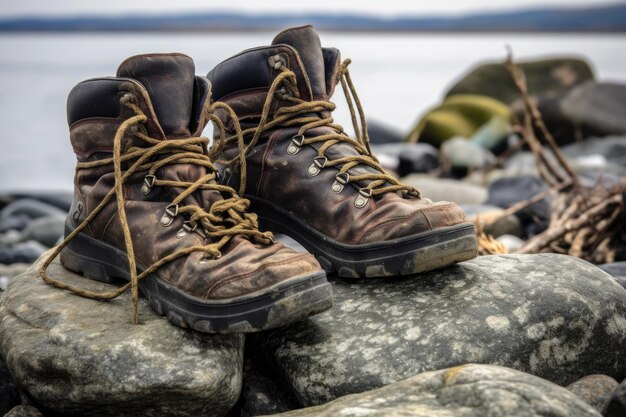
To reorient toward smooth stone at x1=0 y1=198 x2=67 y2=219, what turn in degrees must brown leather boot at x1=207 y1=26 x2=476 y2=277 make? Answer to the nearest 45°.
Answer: approximately 180°

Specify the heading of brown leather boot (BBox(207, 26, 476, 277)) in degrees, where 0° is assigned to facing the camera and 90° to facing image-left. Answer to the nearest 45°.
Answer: approximately 315°

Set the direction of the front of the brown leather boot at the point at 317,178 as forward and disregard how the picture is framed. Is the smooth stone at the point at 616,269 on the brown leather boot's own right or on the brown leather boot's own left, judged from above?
on the brown leather boot's own left

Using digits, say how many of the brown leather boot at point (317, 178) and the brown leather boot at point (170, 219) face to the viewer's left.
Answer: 0

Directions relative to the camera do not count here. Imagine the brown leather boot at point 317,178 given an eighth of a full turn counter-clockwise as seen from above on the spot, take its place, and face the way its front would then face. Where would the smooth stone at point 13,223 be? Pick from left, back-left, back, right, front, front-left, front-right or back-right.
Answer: back-left

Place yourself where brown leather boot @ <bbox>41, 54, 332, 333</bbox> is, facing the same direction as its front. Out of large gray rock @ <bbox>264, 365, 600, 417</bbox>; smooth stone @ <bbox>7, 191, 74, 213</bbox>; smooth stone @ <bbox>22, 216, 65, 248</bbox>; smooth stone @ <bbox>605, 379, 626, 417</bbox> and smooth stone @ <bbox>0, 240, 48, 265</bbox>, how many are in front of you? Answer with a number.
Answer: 2

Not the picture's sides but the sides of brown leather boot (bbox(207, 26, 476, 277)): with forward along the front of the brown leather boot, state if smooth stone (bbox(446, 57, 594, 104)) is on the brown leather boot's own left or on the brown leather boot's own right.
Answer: on the brown leather boot's own left

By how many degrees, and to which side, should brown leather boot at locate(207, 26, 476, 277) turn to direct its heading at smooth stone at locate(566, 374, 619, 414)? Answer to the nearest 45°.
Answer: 0° — it already faces it

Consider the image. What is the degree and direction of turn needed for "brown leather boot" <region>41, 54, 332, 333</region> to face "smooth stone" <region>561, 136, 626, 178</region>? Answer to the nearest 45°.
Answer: approximately 90° to its left

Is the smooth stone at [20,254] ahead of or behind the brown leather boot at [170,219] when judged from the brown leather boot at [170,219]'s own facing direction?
behind

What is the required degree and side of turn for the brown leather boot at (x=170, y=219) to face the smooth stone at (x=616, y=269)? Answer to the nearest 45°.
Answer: approximately 45° to its left

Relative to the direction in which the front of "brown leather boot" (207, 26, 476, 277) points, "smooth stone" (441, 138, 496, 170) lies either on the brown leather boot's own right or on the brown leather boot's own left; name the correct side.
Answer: on the brown leather boot's own left

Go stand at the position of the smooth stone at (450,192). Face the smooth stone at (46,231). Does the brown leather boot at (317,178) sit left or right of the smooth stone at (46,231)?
left

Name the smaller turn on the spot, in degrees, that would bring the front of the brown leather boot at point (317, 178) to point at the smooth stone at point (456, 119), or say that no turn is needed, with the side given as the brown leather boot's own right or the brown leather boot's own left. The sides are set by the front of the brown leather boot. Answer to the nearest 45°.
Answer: approximately 135° to the brown leather boot's own left

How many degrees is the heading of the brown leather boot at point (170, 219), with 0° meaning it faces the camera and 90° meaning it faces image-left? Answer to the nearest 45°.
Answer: approximately 315°
